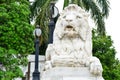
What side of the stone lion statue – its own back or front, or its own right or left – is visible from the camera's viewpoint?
front

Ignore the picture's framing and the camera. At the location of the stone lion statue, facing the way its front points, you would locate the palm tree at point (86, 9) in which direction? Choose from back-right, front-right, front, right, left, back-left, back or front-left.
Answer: back
